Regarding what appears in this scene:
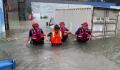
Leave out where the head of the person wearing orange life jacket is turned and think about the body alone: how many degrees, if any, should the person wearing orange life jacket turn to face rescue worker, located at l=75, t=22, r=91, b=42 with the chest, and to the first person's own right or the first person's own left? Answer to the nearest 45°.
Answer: approximately 135° to the first person's own left

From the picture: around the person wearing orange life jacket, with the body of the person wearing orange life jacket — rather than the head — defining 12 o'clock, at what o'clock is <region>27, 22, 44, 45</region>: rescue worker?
The rescue worker is roughly at 3 o'clock from the person wearing orange life jacket.

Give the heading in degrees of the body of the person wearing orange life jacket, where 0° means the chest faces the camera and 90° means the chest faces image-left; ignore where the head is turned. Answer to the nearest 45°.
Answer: approximately 0°
